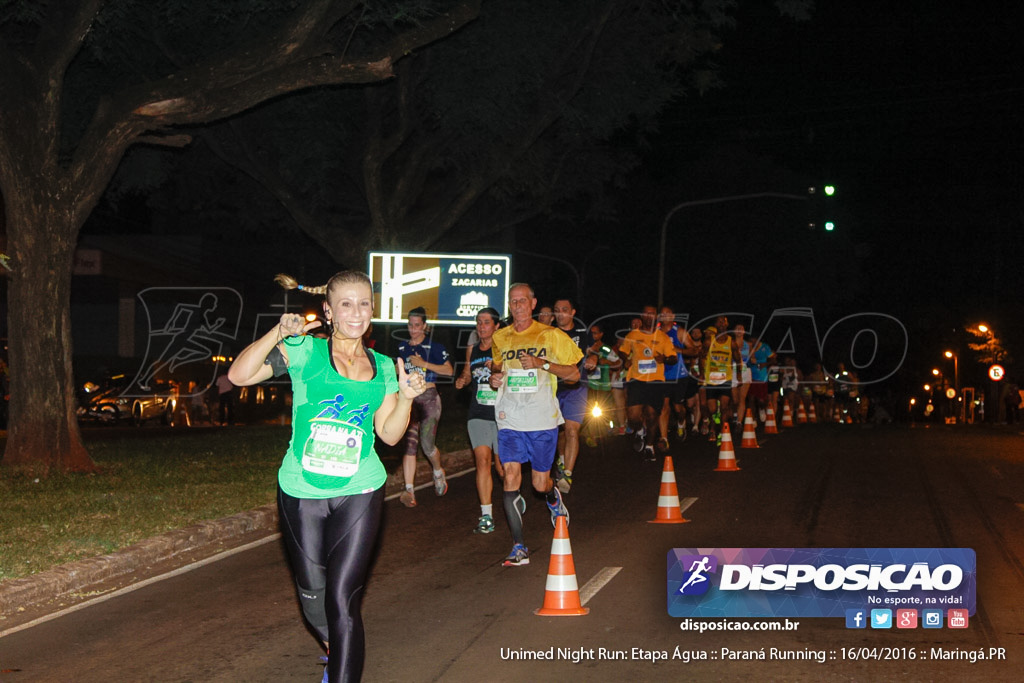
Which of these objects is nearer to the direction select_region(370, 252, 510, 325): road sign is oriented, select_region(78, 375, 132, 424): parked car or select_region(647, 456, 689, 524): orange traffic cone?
the orange traffic cone

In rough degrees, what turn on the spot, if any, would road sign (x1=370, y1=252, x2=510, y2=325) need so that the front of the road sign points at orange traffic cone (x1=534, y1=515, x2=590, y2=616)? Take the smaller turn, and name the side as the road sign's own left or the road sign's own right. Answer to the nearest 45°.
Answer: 0° — it already faces it

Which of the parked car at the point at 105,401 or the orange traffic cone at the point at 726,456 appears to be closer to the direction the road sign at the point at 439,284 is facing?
the orange traffic cone

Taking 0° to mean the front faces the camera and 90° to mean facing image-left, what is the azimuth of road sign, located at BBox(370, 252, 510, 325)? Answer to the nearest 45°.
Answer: approximately 0°

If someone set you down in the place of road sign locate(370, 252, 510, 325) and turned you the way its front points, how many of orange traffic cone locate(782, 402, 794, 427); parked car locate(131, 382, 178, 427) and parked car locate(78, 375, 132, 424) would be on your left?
1

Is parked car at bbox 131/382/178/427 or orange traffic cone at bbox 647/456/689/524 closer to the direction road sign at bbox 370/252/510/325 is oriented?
the orange traffic cone

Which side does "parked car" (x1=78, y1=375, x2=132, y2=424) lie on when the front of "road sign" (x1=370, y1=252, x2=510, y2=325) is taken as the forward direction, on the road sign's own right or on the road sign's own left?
on the road sign's own right

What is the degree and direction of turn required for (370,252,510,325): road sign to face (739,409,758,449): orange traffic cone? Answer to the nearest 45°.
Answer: approximately 45° to its left

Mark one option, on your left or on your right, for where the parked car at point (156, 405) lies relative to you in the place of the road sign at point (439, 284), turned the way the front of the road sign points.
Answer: on your right
